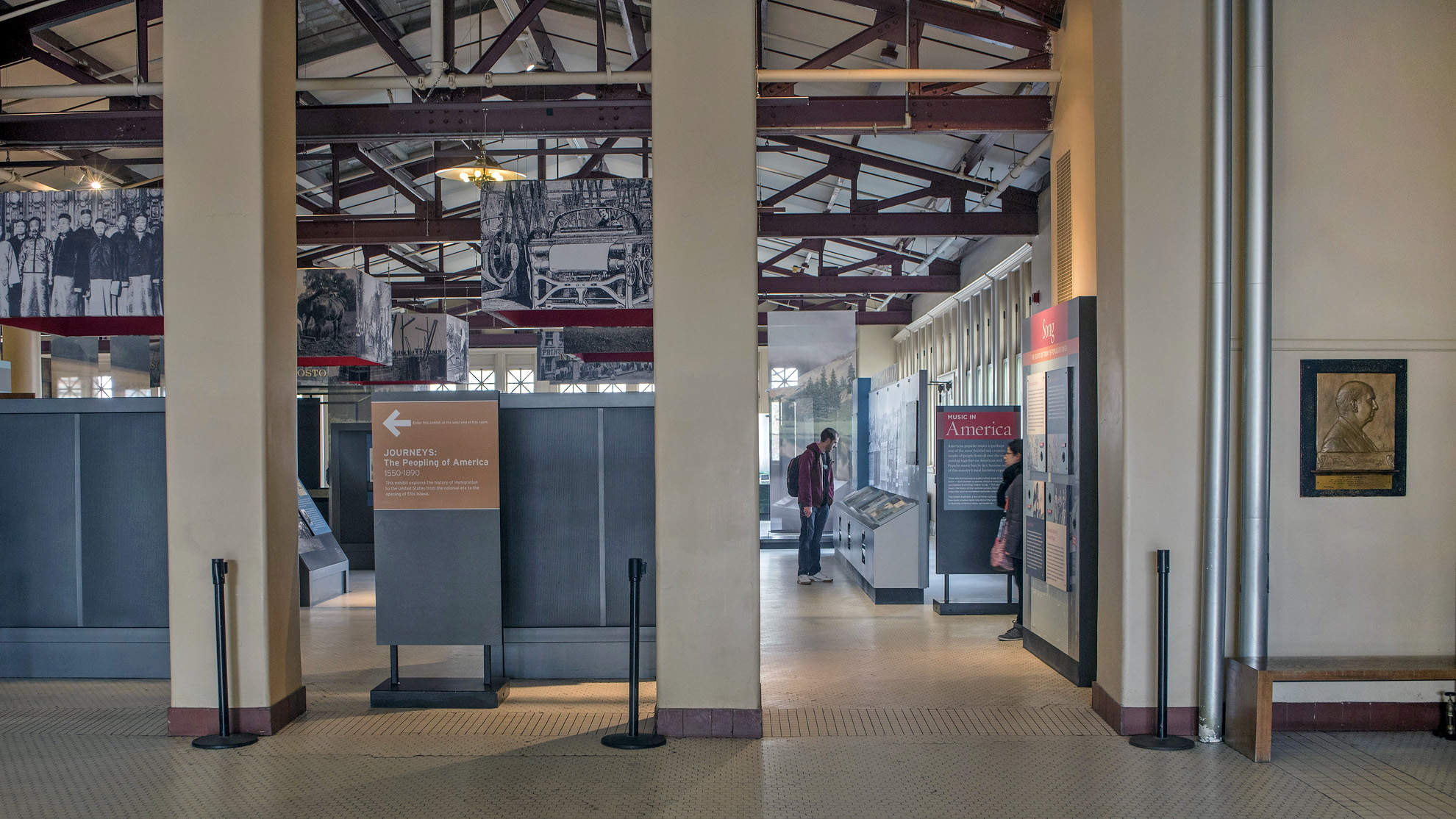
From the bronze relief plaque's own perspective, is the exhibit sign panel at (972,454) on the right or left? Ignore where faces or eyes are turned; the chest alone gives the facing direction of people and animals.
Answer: on its right

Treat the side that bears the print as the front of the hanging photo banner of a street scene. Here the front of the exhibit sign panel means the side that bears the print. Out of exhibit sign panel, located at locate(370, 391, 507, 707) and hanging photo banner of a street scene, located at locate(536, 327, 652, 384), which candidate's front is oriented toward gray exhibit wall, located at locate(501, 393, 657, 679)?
the hanging photo banner of a street scene

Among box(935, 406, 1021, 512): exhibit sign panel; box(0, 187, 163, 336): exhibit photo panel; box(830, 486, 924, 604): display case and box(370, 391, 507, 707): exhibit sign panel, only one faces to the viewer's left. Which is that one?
the display case

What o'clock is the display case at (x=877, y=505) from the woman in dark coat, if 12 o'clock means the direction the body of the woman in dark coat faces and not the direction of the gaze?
The display case is roughly at 2 o'clock from the woman in dark coat.

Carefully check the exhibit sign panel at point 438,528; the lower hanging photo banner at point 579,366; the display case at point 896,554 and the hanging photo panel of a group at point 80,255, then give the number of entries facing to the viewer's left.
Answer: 1

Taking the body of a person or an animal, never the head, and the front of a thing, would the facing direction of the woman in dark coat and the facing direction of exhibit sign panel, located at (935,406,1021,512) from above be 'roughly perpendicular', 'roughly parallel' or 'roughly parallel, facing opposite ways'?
roughly perpendicular

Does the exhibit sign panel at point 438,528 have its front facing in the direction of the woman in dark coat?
no

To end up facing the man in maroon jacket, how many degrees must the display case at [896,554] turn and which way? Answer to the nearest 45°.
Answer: approximately 45° to its right

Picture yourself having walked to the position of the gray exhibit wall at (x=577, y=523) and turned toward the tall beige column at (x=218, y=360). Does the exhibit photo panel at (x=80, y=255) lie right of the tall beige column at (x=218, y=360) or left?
right

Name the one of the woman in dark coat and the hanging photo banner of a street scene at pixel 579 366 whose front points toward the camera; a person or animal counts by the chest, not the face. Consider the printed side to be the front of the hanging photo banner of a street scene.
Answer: the hanging photo banner of a street scene

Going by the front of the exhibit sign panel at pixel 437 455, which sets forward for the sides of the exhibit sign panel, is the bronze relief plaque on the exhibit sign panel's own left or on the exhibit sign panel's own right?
on the exhibit sign panel's own left

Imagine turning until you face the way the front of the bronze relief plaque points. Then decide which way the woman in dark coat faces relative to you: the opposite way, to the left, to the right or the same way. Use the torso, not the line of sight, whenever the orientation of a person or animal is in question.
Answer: to the right

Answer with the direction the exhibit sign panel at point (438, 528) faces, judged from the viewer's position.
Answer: facing the viewer

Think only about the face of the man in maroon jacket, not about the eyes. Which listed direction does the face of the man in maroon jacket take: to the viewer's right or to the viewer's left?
to the viewer's right

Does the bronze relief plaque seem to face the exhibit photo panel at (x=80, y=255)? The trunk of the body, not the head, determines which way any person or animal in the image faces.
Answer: no

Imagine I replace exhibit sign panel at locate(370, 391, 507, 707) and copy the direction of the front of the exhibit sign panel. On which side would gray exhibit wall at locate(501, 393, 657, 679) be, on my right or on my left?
on my left

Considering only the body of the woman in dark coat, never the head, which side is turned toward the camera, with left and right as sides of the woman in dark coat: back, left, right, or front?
left
